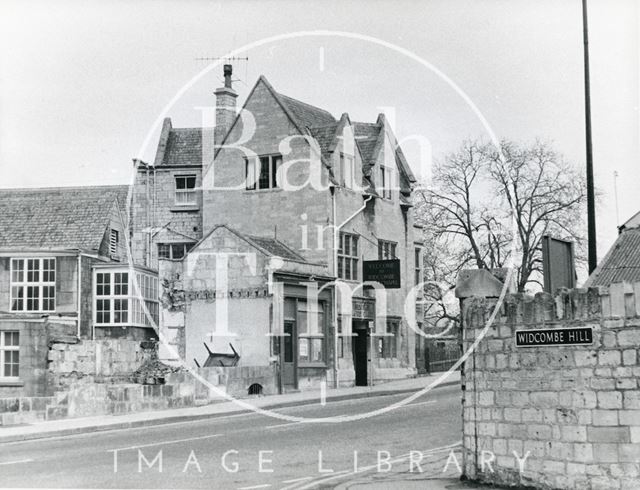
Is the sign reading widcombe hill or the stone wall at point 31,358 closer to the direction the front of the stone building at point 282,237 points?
the sign reading widcombe hill

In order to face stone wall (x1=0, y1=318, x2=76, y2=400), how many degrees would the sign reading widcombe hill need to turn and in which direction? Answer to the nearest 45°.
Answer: approximately 135° to its right

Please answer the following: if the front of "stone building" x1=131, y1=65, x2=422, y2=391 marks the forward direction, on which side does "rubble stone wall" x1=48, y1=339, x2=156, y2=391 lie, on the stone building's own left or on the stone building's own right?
on the stone building's own right

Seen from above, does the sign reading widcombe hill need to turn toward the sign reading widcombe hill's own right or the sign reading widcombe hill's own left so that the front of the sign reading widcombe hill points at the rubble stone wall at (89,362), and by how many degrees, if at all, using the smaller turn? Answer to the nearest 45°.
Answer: approximately 135° to the sign reading widcombe hill's own right

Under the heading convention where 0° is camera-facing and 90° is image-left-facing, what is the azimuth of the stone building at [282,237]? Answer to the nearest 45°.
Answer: approximately 315°

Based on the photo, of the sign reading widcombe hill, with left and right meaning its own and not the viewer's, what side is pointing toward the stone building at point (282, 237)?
back

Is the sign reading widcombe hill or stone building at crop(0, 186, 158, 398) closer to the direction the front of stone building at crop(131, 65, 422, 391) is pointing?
the sign reading widcombe hill

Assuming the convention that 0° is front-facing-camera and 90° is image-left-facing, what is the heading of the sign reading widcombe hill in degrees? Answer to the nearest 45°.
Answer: approximately 0°

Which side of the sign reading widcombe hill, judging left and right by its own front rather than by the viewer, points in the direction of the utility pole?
back

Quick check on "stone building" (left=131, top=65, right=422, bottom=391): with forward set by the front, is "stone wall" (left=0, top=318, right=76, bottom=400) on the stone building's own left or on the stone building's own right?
on the stone building's own right

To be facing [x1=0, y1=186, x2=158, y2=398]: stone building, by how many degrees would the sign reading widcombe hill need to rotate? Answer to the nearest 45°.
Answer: approximately 135° to its right
